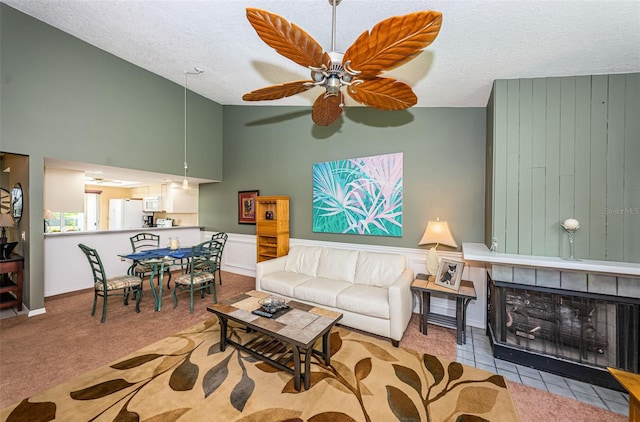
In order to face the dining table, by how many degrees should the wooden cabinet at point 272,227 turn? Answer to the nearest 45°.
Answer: approximately 45° to its right

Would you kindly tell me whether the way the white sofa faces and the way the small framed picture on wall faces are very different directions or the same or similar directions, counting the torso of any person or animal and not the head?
same or similar directions

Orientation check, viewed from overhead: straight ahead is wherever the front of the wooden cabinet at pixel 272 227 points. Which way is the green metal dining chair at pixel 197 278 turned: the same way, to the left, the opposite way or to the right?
to the right

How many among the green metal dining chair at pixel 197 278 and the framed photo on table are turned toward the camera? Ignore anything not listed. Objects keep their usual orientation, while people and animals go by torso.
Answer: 1

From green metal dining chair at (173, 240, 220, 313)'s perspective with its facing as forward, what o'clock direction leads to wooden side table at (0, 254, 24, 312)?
The wooden side table is roughly at 11 o'clock from the green metal dining chair.

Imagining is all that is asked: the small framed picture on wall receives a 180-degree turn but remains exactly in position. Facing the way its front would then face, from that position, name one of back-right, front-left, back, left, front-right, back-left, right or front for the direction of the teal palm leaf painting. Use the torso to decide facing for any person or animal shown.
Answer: right

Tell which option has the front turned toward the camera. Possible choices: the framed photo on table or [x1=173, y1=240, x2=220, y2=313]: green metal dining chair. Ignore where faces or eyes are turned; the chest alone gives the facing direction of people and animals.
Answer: the framed photo on table

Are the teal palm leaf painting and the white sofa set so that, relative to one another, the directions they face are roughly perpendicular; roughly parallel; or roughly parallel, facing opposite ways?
roughly parallel

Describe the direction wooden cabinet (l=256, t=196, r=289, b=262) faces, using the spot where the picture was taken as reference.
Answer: facing the viewer and to the left of the viewer

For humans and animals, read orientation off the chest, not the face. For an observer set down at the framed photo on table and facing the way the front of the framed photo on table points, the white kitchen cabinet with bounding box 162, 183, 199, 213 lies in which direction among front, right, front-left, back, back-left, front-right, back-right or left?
right

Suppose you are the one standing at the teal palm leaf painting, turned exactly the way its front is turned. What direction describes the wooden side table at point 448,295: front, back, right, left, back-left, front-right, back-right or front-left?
left

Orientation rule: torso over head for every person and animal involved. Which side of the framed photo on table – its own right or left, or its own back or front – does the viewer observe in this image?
front

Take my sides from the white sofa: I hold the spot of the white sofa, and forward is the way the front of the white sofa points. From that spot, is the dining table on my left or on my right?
on my right

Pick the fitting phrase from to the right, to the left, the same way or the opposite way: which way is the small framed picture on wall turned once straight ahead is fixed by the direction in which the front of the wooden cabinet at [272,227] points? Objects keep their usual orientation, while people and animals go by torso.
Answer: the same way

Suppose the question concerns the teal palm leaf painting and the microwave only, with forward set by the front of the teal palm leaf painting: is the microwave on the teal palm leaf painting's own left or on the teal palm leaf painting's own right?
on the teal palm leaf painting's own right
